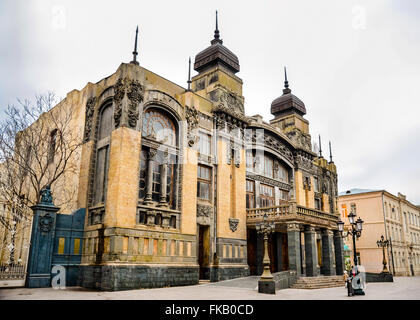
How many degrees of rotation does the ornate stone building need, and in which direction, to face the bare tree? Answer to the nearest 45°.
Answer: approximately 135° to its right

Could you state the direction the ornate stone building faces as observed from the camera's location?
facing the viewer and to the right of the viewer
